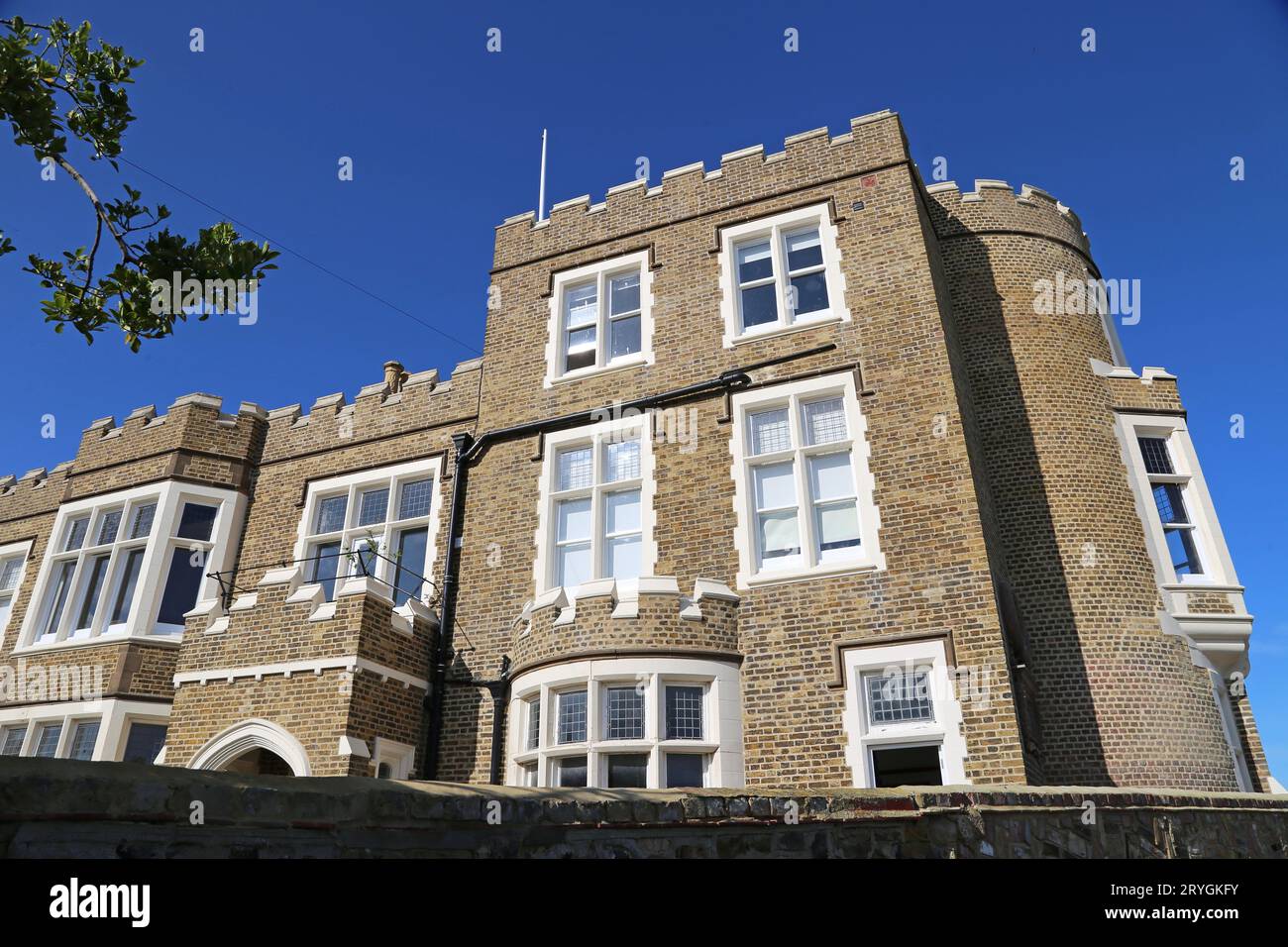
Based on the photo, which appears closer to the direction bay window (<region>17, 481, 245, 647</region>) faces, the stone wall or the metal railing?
the stone wall

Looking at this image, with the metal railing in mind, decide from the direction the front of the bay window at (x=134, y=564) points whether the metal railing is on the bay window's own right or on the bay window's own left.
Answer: on the bay window's own left
